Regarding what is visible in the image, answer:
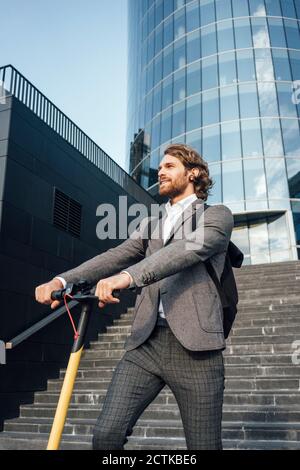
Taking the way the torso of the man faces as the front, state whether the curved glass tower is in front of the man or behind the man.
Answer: behind

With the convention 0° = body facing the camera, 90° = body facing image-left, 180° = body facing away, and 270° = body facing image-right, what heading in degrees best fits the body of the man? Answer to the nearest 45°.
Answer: approximately 45°

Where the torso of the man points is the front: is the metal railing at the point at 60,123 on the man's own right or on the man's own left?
on the man's own right
